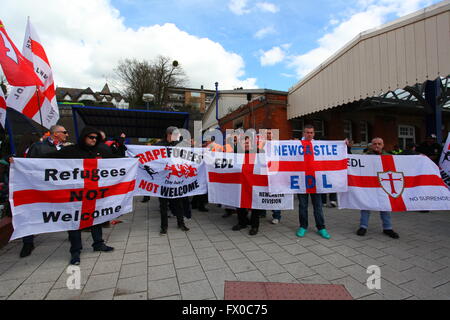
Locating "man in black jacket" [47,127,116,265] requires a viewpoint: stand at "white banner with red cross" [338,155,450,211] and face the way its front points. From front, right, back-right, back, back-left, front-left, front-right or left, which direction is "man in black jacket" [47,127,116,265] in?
front-right

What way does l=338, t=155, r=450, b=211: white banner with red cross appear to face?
toward the camera

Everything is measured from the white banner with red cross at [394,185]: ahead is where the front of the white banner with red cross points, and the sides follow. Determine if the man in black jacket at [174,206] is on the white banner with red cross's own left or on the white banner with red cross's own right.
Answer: on the white banner with red cross's own right

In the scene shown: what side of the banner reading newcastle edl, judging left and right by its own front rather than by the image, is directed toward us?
front

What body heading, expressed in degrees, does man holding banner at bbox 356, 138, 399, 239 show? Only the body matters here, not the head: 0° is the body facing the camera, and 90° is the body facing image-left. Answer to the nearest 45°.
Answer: approximately 0°

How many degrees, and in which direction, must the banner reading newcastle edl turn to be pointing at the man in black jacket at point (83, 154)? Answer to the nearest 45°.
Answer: approximately 45° to its right

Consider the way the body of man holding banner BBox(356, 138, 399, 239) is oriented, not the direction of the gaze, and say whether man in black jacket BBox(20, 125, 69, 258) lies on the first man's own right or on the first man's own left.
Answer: on the first man's own right

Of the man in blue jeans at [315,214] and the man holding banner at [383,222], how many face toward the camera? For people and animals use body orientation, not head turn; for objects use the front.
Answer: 2

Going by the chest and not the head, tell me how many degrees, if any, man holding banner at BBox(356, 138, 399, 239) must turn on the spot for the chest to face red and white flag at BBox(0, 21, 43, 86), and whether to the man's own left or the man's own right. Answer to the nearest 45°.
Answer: approximately 45° to the man's own right

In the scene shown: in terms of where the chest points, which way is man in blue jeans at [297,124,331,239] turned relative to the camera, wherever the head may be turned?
toward the camera

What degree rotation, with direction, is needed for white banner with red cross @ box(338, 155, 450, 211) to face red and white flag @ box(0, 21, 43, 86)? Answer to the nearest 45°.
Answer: approximately 45° to its right
